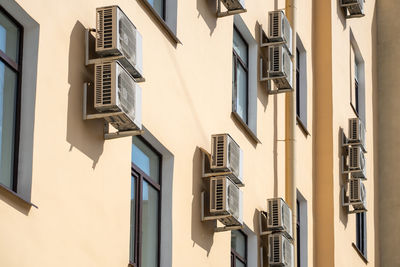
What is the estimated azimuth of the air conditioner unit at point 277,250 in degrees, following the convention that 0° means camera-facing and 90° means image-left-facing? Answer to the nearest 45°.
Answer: approximately 270°

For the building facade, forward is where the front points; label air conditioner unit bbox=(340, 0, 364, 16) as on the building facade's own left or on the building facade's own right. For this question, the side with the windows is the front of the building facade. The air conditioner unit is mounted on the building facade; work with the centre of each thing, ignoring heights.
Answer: on the building facade's own left

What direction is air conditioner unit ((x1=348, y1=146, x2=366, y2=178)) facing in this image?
to the viewer's right

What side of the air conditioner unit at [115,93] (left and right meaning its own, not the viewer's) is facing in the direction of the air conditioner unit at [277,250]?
left

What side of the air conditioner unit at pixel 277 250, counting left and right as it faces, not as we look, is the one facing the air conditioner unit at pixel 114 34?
right

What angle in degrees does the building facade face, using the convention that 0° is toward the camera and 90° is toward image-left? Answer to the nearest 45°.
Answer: approximately 315°

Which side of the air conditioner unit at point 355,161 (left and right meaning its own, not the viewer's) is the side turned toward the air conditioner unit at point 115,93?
right
